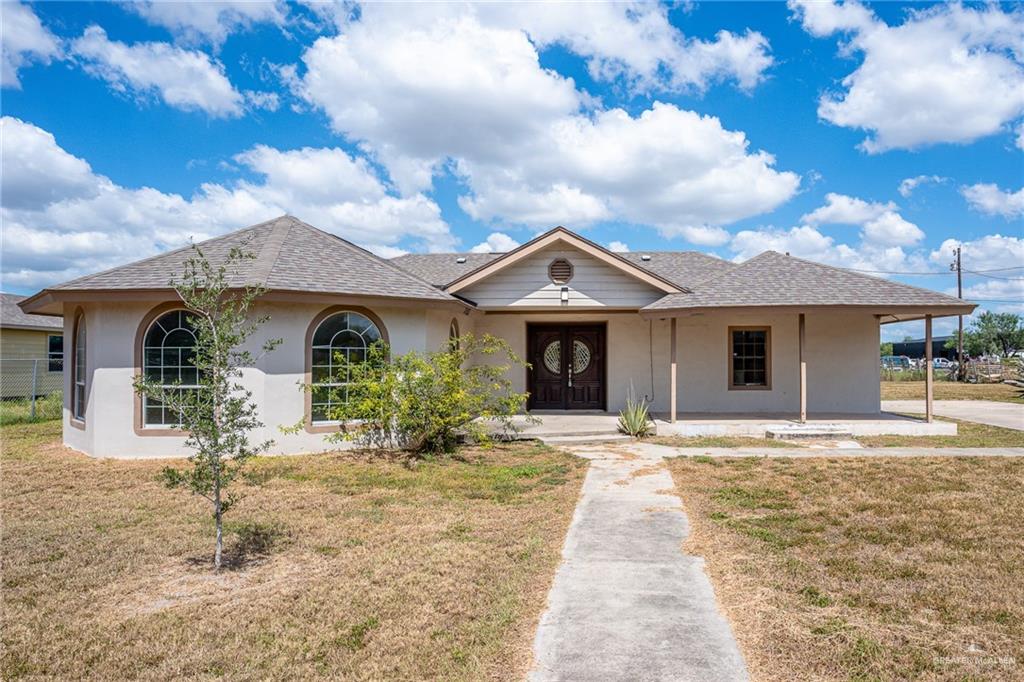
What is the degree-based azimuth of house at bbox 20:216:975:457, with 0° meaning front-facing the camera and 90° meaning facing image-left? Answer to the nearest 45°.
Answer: approximately 0°

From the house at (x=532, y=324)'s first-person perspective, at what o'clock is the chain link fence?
The chain link fence is roughly at 4 o'clock from the house.
